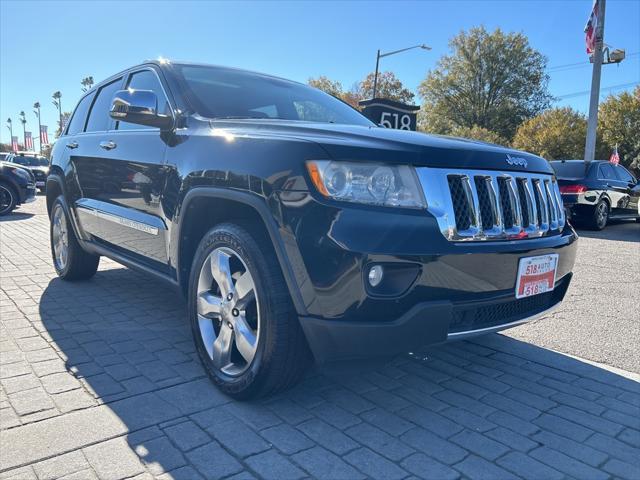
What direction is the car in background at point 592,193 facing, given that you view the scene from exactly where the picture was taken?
facing away from the viewer and to the right of the viewer

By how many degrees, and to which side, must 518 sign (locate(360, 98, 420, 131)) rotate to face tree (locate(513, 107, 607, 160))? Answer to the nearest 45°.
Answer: approximately 90° to its left

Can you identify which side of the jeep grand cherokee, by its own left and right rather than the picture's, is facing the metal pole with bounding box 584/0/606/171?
left

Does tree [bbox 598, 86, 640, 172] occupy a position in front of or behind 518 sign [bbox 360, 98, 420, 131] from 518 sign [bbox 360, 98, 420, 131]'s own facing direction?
behind

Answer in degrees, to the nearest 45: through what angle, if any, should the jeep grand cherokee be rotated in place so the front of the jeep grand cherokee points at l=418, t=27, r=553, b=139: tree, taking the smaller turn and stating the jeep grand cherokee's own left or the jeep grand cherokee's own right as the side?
approximately 135° to the jeep grand cherokee's own left

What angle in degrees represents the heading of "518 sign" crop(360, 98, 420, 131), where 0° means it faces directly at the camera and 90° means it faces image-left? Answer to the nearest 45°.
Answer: approximately 0°

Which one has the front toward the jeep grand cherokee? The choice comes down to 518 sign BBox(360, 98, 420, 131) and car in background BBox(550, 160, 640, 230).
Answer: the 518 sign

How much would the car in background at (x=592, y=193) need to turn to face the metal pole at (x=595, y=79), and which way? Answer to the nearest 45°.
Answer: approximately 45° to its left

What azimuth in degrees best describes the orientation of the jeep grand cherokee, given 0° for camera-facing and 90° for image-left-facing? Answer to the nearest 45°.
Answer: approximately 315°

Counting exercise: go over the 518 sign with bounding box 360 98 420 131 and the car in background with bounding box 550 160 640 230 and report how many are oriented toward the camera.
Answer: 1
